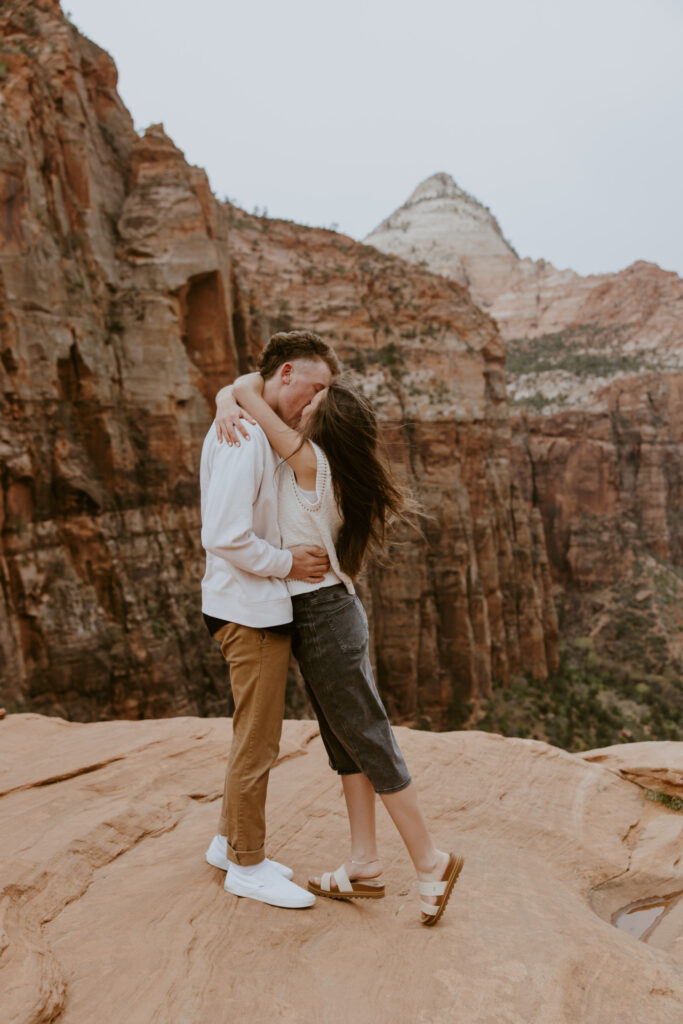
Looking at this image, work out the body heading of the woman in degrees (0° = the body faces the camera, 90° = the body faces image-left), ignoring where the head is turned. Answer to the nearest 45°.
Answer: approximately 90°

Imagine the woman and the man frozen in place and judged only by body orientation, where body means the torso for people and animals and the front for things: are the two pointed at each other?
yes

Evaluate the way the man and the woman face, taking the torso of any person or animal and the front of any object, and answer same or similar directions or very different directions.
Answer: very different directions

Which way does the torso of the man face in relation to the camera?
to the viewer's right

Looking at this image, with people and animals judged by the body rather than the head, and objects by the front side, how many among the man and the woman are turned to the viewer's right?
1
